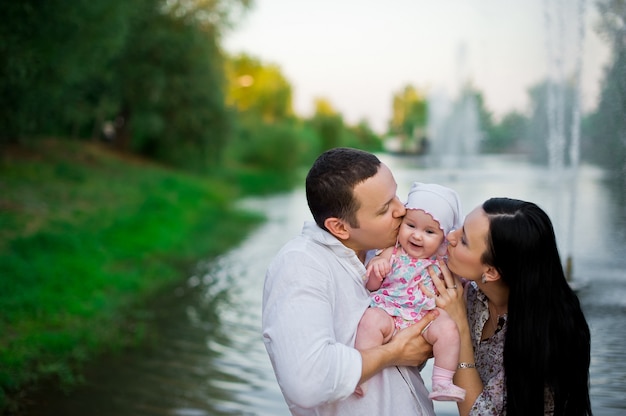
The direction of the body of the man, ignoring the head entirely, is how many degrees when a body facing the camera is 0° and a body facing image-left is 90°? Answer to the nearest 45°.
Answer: approximately 270°

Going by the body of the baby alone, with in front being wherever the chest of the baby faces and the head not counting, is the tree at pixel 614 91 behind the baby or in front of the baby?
behind

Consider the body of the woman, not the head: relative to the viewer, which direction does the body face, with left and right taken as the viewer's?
facing to the left of the viewer

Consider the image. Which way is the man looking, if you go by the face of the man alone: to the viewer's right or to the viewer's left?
to the viewer's right

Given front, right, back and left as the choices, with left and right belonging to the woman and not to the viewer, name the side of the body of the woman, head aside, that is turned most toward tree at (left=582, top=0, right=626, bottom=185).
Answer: right

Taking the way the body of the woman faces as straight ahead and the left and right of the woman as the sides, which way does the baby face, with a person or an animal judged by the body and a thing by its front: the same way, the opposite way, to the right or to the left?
to the left

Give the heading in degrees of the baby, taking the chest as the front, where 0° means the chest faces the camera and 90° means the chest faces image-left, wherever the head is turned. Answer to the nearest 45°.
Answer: approximately 0°

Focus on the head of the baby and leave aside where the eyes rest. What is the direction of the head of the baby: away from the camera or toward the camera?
toward the camera
